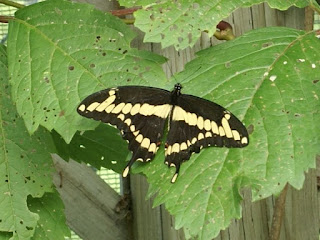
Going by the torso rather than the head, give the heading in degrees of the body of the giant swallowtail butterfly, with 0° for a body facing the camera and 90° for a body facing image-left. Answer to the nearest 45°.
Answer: approximately 180°
